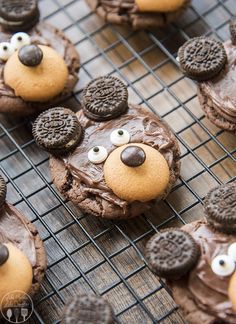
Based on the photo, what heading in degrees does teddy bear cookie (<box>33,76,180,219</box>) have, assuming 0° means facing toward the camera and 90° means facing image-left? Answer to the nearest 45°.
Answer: approximately 0°

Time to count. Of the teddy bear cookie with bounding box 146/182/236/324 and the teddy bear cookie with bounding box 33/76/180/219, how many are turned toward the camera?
2

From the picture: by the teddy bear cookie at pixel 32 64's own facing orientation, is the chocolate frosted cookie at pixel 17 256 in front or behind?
in front

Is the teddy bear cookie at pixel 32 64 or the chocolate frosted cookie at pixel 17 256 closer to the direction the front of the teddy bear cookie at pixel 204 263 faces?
the chocolate frosted cookie

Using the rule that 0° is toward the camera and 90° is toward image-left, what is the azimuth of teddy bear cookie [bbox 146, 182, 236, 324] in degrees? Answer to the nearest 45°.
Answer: approximately 0°

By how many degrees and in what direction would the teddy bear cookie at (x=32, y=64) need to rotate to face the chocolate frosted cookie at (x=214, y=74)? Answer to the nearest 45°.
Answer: approximately 90° to its left

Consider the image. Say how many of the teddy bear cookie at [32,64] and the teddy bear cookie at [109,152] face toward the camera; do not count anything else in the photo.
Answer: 2
